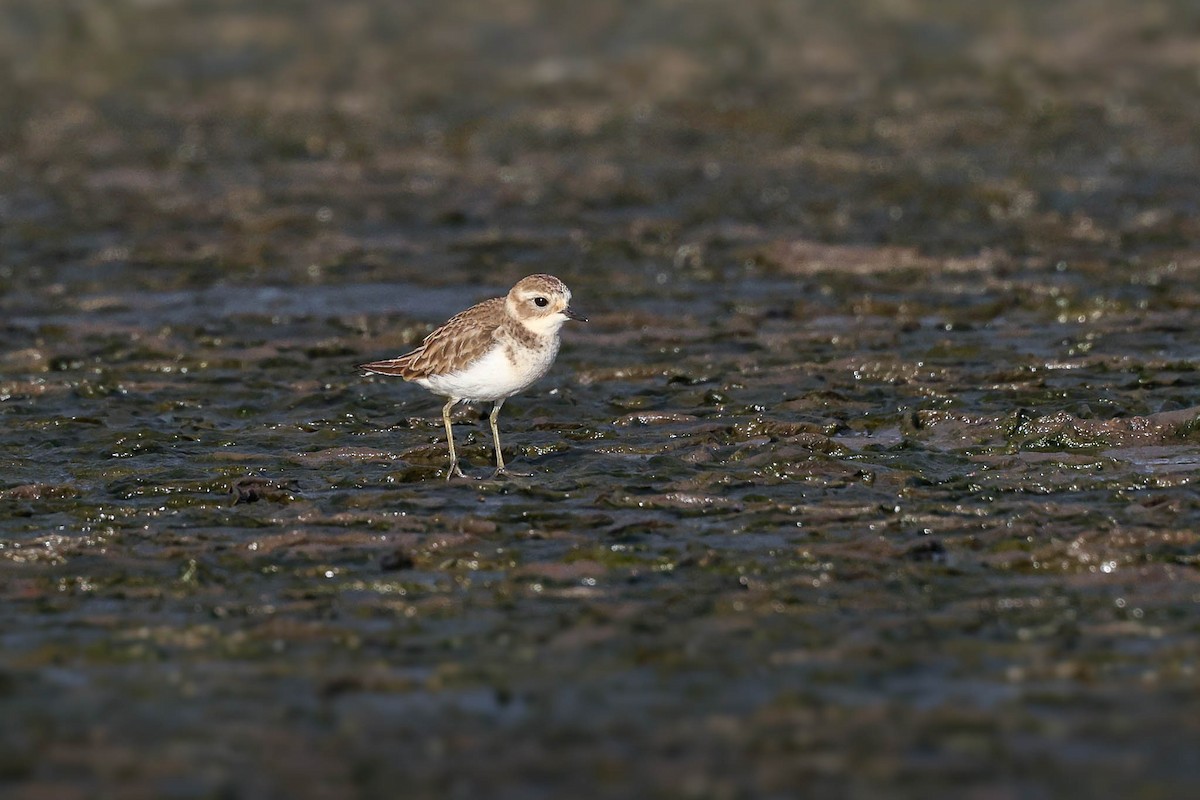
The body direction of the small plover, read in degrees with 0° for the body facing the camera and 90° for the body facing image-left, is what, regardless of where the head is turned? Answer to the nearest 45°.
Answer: approximately 270°
